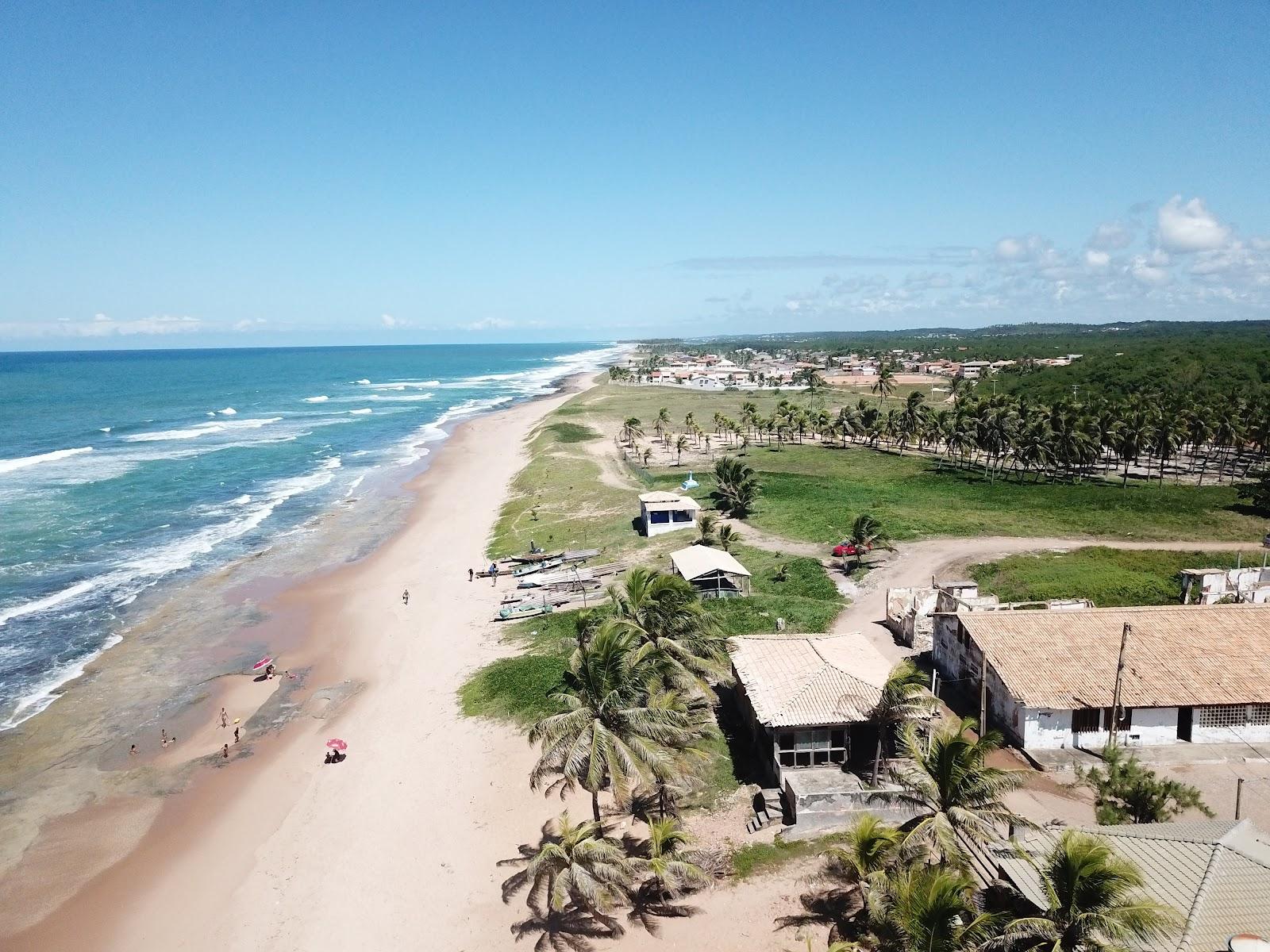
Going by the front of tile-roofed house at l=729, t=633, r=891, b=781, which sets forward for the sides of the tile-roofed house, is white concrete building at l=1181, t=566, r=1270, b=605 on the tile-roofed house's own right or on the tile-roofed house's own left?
on the tile-roofed house's own left

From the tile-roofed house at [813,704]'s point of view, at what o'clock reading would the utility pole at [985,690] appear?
The utility pole is roughly at 8 o'clock from the tile-roofed house.

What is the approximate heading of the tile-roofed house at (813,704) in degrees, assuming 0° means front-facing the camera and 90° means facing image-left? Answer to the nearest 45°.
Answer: approximately 0°

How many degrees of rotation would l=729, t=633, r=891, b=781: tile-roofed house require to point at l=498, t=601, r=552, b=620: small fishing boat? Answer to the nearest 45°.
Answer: approximately 135° to its right

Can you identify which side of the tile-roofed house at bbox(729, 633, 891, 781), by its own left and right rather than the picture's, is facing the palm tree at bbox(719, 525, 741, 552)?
back

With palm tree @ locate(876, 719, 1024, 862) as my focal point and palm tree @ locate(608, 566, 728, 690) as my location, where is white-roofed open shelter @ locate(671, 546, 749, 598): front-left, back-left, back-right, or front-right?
back-left

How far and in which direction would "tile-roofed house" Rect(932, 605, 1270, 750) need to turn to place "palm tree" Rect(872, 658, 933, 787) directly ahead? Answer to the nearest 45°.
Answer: approximately 45° to its right
